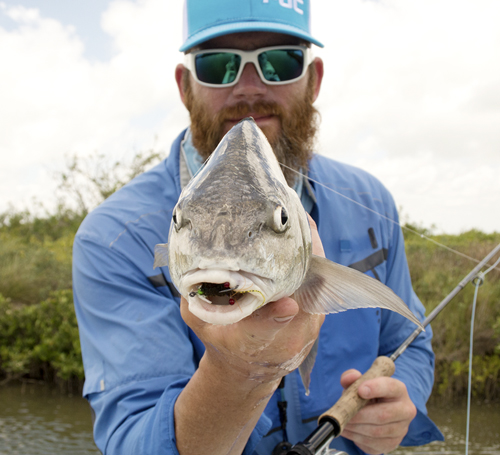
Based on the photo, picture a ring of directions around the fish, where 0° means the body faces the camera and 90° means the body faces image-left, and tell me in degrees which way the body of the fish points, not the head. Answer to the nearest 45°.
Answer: approximately 0°
